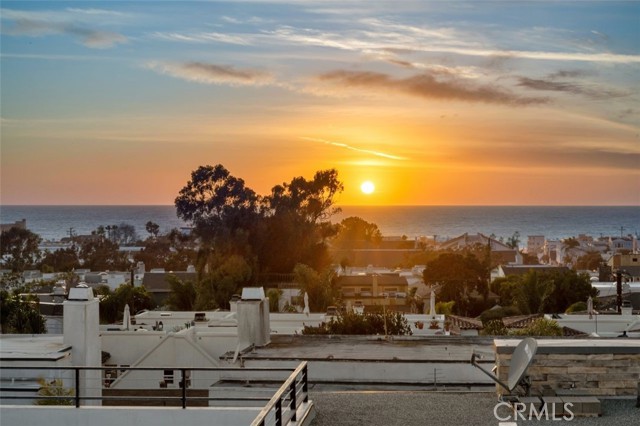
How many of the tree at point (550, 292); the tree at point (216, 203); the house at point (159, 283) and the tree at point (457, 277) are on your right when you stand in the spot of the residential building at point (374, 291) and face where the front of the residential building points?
2

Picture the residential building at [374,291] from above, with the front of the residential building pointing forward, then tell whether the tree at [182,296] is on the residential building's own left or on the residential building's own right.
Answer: on the residential building's own right

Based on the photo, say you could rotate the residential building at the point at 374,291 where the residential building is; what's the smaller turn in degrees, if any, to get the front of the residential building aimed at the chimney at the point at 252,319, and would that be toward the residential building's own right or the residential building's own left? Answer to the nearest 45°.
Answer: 0° — it already faces it

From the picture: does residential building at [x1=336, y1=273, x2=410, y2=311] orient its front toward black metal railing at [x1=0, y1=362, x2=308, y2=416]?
yes

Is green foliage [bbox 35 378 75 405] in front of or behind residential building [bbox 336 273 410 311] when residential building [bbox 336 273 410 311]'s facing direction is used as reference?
in front

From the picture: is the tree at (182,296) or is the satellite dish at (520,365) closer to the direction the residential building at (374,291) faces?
the satellite dish

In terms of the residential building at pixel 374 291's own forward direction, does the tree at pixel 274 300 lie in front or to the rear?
in front

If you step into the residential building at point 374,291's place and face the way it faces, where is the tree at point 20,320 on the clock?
The tree is roughly at 1 o'clock from the residential building.

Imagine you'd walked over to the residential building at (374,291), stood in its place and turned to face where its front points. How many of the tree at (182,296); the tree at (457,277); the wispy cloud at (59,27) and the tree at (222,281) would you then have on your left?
1

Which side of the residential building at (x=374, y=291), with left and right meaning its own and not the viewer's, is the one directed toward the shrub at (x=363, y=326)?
front

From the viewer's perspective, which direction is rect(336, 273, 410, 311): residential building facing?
toward the camera

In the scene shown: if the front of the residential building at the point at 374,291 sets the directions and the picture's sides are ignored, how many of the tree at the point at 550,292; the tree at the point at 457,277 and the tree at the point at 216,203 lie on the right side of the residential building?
1

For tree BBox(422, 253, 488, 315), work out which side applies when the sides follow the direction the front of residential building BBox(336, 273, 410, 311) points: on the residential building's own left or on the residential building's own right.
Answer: on the residential building's own left

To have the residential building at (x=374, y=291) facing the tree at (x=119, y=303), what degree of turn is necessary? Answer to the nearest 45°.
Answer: approximately 45° to its right
